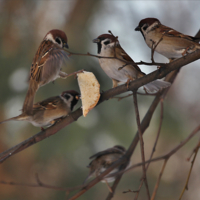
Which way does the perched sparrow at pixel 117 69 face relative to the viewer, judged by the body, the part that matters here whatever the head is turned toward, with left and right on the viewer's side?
facing to the left of the viewer

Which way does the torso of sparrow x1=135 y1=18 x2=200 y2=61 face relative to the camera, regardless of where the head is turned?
to the viewer's left

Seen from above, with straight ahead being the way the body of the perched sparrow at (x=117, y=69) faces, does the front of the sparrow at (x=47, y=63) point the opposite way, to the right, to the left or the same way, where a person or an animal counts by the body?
the opposite way

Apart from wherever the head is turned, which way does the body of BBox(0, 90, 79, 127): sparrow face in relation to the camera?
to the viewer's right

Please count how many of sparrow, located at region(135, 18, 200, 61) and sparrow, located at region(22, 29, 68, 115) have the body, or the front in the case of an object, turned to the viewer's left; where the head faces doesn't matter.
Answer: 1

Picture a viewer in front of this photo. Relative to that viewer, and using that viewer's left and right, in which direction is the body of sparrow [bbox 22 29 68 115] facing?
facing to the right of the viewer
